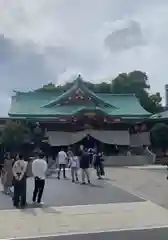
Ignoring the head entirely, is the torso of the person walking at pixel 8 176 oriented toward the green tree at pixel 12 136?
yes

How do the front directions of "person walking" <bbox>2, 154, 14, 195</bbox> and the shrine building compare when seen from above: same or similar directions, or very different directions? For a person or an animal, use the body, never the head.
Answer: very different directions

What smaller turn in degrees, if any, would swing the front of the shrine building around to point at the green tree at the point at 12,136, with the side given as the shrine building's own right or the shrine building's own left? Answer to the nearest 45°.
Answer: approximately 90° to the shrine building's own right

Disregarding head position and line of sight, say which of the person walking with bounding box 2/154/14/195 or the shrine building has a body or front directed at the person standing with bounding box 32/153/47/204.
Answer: the shrine building

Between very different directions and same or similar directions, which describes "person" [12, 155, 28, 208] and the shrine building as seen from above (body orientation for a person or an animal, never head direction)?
very different directions

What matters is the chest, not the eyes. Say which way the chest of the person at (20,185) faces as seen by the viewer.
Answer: away from the camera

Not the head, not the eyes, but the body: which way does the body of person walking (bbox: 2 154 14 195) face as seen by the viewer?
away from the camera

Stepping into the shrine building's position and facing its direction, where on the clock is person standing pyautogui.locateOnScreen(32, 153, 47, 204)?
The person standing is roughly at 12 o'clock from the shrine building.

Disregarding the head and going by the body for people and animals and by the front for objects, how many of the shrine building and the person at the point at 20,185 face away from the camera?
1

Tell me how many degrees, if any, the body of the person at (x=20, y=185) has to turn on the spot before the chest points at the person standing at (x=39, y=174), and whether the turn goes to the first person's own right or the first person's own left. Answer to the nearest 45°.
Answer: approximately 90° to the first person's own right

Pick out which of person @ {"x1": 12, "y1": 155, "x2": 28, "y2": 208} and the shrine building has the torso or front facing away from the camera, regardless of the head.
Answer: the person

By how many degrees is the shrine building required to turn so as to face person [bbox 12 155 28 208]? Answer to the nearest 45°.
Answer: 0° — it already faces them
